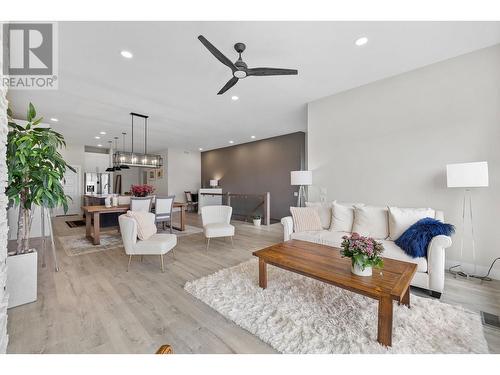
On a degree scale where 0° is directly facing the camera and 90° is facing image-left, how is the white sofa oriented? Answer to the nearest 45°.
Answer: approximately 45°

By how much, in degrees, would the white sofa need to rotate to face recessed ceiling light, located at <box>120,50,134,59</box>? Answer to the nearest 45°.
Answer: approximately 45° to its right

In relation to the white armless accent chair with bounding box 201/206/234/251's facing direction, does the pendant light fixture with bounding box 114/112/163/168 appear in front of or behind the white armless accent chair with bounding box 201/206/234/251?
behind

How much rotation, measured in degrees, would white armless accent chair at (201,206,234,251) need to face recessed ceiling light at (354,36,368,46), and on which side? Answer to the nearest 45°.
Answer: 0° — it already faces it

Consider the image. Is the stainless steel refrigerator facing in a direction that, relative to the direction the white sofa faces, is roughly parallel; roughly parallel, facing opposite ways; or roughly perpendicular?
roughly perpendicular

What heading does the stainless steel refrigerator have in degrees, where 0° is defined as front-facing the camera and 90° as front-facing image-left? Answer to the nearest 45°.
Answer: approximately 0°

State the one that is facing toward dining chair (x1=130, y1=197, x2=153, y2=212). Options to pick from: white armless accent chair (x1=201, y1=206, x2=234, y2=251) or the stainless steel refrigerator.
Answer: the stainless steel refrigerator

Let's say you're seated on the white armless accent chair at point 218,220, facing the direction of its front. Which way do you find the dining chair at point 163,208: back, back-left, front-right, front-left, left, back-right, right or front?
back

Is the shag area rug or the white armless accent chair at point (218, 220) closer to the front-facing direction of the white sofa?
the shag area rug

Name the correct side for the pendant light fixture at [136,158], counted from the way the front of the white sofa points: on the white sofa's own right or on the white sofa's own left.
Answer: on the white sofa's own right

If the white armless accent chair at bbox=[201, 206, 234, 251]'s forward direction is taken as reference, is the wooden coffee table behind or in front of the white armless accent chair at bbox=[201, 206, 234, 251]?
in front

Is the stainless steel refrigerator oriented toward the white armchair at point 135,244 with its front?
yes

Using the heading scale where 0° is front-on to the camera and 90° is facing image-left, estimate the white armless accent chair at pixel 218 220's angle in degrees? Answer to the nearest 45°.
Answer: approximately 315°

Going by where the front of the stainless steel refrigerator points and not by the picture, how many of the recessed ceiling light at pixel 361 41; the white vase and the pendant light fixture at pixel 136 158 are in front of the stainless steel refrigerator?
3
